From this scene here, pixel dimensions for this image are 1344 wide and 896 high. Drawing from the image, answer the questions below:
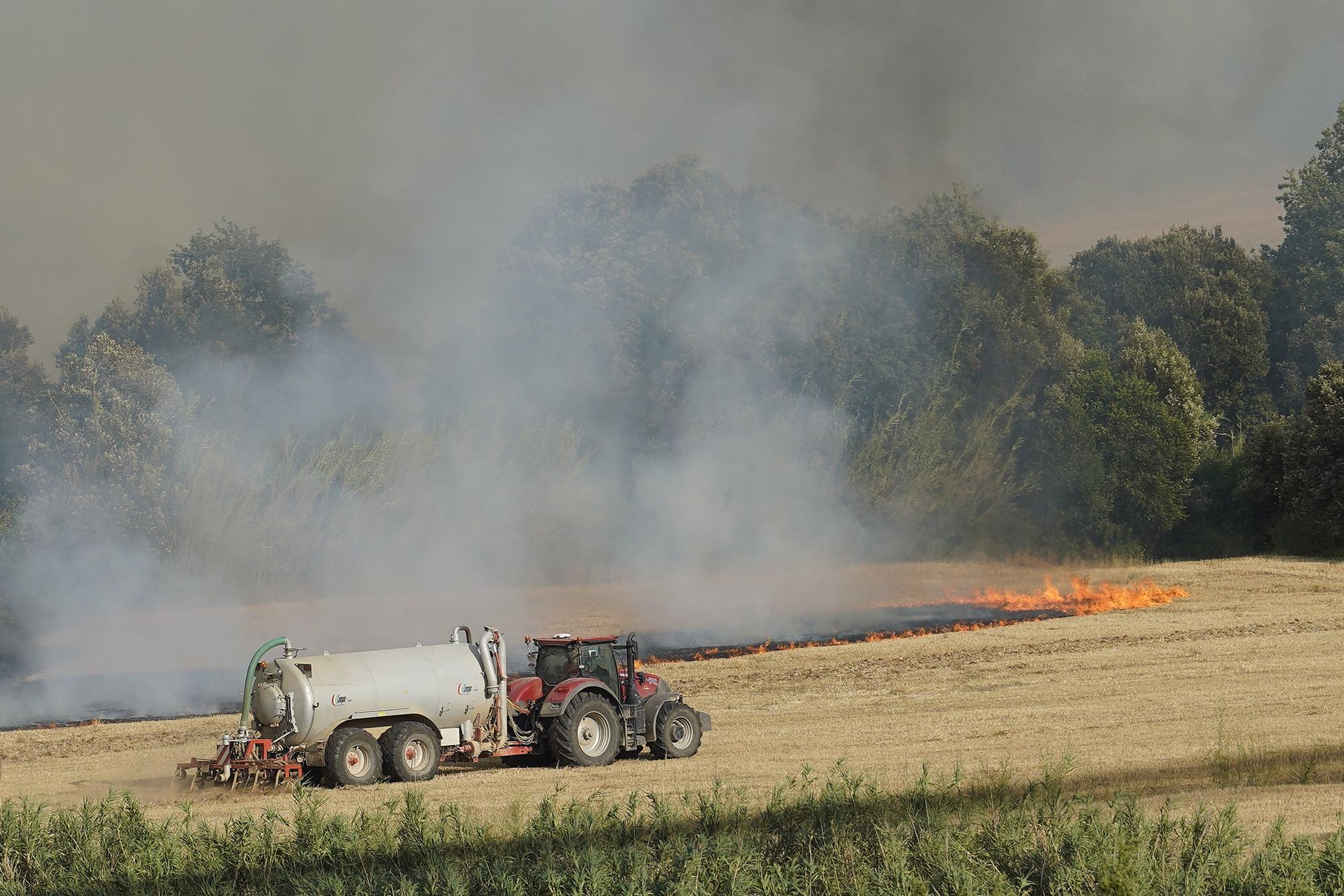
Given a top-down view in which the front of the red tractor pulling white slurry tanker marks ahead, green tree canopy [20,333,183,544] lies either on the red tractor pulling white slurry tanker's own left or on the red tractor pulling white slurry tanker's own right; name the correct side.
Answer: on the red tractor pulling white slurry tanker's own left

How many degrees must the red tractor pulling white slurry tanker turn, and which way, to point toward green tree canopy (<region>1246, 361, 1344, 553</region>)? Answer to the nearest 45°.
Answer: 0° — it already faces it

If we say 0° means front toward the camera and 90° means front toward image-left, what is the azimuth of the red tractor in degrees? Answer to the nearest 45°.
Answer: approximately 225°

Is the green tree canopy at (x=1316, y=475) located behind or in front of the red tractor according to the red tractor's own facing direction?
in front

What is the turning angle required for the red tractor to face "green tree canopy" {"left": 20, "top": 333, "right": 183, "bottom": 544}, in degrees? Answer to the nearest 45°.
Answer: approximately 90° to its left
